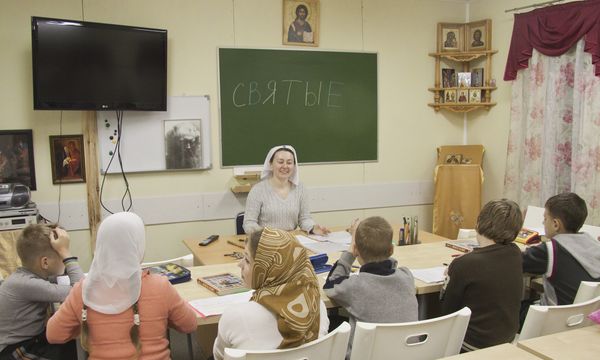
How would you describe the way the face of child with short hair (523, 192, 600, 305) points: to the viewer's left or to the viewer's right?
to the viewer's left

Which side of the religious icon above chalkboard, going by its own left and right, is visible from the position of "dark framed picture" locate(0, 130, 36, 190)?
right

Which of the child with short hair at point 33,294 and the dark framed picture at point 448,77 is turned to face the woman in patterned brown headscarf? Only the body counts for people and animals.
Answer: the dark framed picture

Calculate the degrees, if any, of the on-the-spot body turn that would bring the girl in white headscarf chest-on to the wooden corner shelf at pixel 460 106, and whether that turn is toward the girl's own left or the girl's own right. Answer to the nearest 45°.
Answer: approximately 45° to the girl's own right

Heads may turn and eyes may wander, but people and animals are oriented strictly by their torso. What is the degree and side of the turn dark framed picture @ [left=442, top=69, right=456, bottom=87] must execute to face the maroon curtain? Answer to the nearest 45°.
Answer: approximately 45° to its left

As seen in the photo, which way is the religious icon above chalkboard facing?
toward the camera

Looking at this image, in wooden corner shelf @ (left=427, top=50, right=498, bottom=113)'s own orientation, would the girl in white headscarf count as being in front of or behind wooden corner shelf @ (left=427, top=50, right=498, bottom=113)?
in front

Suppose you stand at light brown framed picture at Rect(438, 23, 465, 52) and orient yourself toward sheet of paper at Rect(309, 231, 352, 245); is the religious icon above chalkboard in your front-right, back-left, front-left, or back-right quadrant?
front-right

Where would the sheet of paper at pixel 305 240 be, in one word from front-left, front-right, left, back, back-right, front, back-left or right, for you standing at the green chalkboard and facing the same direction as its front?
front

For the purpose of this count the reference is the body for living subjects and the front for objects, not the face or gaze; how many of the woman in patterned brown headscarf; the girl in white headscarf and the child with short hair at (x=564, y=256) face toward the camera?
0

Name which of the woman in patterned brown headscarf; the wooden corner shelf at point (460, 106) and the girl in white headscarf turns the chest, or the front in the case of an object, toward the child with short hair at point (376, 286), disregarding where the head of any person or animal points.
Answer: the wooden corner shelf

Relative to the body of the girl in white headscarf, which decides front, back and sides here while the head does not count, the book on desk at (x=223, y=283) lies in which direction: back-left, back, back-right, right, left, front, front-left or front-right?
front-right

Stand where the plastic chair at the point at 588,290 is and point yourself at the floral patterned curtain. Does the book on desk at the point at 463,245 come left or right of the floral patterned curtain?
left

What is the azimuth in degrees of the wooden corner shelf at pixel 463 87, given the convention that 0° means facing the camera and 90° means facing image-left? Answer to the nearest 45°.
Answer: approximately 0°

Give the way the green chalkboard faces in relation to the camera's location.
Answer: facing the viewer

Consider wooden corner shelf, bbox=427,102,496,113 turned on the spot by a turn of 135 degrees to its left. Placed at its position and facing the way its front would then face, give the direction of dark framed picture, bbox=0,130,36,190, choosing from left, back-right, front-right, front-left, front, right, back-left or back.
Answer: back

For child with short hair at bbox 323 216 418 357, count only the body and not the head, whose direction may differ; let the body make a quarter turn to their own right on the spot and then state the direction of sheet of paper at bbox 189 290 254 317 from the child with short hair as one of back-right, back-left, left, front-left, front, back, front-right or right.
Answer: back
